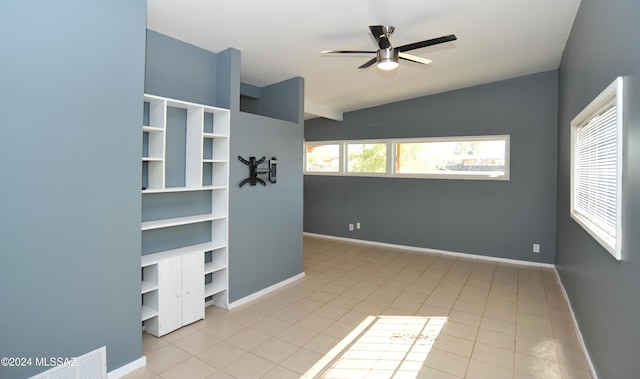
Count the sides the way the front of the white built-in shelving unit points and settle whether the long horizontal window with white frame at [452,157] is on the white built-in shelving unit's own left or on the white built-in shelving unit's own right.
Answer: on the white built-in shelving unit's own left

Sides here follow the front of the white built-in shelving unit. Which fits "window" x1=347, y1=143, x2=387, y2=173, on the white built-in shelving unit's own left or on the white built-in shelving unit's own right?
on the white built-in shelving unit's own left

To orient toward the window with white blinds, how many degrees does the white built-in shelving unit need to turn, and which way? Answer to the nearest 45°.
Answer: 0° — it already faces it

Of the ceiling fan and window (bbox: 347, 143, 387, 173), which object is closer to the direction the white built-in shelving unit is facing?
the ceiling fan

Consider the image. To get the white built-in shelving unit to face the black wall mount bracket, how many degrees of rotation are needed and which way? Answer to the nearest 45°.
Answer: approximately 90° to its left

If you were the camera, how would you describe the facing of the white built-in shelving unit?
facing the viewer and to the right of the viewer

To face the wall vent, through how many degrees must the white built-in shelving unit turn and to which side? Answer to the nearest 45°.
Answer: approximately 90° to its right

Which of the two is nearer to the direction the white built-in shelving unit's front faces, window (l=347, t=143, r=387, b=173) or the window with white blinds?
the window with white blinds
